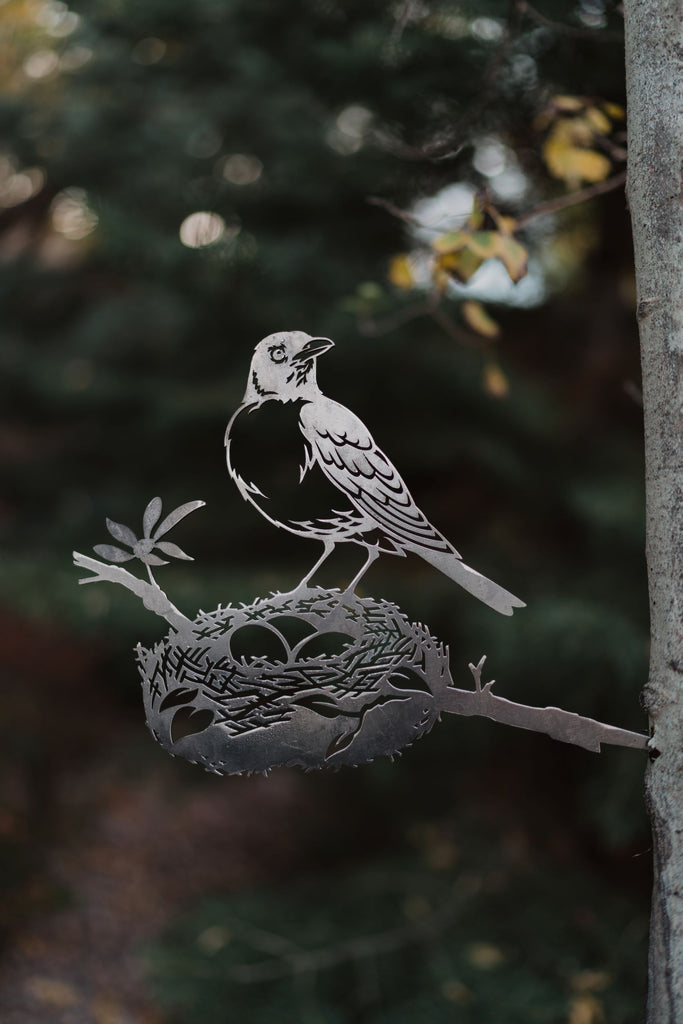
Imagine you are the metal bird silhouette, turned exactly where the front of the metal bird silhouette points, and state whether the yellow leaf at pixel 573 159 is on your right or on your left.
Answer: on your right

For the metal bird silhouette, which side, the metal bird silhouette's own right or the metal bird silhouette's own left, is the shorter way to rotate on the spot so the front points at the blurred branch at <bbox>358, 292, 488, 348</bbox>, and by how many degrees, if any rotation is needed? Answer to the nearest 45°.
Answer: approximately 90° to the metal bird silhouette's own right

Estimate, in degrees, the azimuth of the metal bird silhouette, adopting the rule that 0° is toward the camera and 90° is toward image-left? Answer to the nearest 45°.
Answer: approximately 90°
